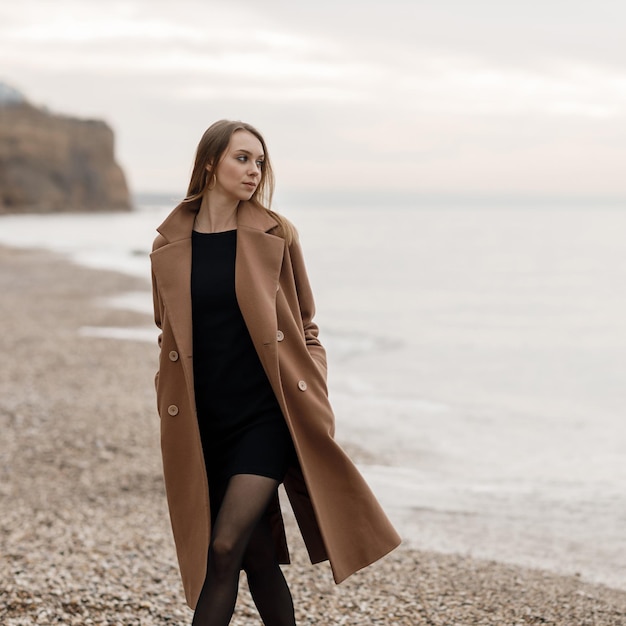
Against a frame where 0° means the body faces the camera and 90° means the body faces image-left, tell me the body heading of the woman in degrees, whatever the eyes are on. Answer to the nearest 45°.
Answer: approximately 0°

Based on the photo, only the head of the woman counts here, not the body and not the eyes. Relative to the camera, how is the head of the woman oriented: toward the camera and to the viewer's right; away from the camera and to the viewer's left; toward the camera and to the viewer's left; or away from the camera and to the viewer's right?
toward the camera and to the viewer's right
